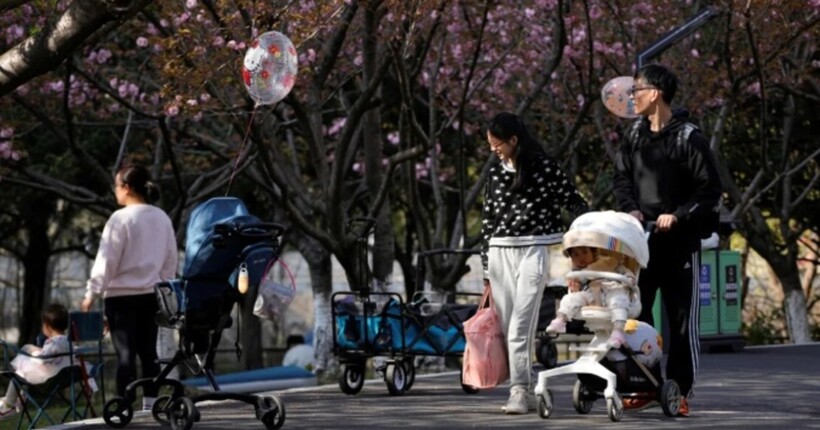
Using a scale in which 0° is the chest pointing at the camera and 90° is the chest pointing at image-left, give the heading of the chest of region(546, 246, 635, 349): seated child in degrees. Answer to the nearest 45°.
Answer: approximately 45°

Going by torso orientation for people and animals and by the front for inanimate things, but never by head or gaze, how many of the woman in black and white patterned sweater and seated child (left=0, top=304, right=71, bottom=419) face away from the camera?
0

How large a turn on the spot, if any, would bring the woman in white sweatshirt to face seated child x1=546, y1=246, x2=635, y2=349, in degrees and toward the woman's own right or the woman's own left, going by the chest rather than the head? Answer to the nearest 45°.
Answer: approximately 135° to the woman's own right

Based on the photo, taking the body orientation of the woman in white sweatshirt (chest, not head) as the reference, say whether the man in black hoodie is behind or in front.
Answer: behind

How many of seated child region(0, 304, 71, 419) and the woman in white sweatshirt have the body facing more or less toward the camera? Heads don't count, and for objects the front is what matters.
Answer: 0
